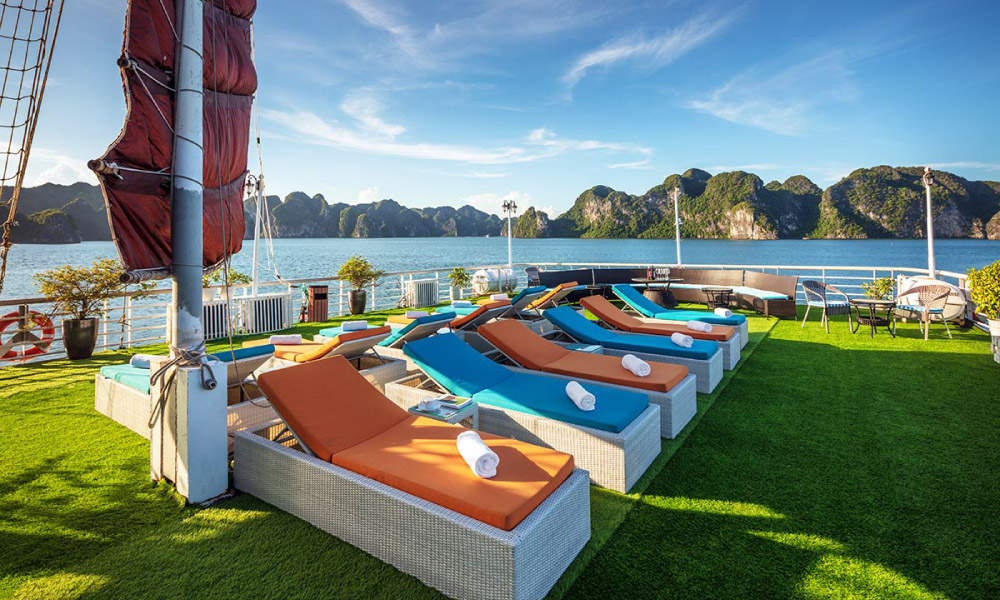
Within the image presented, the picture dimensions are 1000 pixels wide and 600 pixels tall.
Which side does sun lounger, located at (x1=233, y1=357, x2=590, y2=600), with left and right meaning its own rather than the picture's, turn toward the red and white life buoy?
back

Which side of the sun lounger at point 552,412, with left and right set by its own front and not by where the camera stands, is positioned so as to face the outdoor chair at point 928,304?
left

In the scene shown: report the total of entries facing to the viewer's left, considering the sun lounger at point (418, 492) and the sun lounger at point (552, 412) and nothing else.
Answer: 0

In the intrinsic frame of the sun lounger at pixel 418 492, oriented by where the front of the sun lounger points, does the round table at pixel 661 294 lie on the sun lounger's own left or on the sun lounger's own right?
on the sun lounger's own left

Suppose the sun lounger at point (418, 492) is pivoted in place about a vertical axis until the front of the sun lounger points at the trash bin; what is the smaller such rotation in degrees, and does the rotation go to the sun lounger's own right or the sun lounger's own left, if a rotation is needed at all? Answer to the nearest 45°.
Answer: approximately 135° to the sun lounger's own left

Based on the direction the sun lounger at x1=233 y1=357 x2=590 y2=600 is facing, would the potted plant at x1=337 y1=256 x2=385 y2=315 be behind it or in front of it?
behind
